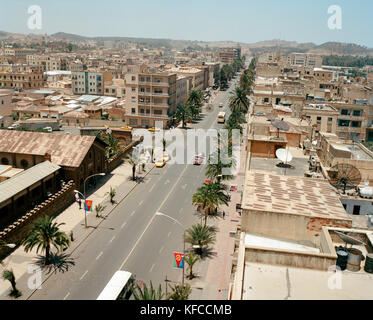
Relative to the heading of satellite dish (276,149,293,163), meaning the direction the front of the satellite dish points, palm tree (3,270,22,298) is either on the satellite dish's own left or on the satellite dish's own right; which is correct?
on the satellite dish's own right

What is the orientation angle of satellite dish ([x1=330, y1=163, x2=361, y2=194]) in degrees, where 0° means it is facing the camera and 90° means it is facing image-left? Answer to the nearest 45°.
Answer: approximately 180°

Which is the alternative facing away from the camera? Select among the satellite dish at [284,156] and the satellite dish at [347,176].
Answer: the satellite dish at [347,176]

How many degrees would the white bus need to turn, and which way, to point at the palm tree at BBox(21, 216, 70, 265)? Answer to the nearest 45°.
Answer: approximately 90° to its left

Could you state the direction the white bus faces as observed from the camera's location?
facing away from the viewer and to the right of the viewer

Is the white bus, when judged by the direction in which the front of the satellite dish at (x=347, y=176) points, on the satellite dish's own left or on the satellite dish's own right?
on the satellite dish's own left

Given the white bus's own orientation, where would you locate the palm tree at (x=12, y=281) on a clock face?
The palm tree is roughly at 8 o'clock from the white bus.
